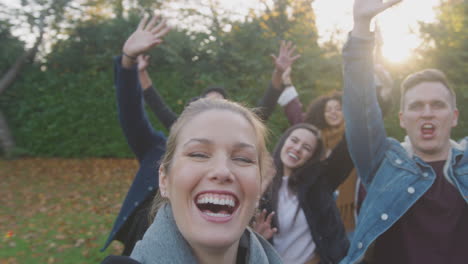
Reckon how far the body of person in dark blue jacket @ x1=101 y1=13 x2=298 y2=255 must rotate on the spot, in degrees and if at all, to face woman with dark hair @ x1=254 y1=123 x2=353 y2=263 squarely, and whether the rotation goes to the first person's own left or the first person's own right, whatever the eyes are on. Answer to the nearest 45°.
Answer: approximately 90° to the first person's own left

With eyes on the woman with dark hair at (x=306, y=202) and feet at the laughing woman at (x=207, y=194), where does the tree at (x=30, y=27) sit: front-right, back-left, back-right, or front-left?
front-left

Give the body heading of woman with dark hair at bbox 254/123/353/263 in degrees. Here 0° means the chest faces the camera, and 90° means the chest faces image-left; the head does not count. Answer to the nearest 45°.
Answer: approximately 45°

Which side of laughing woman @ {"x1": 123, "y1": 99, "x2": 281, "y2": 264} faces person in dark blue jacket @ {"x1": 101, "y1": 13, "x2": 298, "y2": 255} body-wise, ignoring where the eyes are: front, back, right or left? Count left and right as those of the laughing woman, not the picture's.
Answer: back

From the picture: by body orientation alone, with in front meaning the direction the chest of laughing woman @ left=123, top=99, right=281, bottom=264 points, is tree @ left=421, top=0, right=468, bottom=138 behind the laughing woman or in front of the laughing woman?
behind

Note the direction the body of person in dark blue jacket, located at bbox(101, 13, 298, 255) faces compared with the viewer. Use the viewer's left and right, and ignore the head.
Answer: facing the viewer

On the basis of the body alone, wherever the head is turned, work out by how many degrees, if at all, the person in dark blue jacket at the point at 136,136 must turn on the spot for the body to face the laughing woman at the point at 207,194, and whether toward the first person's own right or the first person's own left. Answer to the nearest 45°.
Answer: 0° — they already face them

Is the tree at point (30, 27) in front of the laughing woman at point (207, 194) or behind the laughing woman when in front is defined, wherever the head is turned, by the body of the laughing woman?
behind

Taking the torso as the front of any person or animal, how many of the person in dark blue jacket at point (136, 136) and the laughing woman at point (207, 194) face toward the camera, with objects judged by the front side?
2

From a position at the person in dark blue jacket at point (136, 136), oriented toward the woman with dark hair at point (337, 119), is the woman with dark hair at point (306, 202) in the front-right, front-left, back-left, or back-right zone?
front-right

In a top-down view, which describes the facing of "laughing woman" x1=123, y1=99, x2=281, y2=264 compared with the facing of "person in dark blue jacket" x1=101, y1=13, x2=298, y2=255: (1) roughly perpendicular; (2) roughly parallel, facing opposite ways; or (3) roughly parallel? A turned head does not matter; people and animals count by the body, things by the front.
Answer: roughly parallel

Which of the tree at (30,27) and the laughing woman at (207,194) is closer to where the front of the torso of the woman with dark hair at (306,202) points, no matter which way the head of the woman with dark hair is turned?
the laughing woman

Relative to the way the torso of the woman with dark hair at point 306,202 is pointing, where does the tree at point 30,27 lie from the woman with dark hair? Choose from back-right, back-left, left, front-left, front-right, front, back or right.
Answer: right

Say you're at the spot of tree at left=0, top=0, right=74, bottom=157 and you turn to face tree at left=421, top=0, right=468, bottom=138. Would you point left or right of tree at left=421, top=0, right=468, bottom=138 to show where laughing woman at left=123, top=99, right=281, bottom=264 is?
right
